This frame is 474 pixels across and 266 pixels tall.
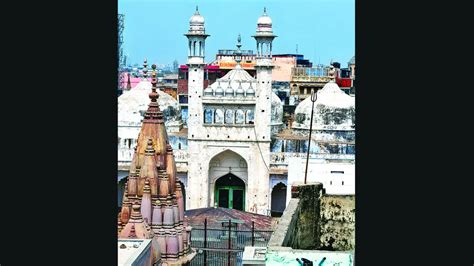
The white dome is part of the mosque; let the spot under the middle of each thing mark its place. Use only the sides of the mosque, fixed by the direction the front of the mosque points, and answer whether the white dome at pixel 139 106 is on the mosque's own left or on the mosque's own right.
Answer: on the mosque's own right

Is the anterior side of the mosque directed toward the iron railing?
yes

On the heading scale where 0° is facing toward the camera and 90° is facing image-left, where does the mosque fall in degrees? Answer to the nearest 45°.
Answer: approximately 0°

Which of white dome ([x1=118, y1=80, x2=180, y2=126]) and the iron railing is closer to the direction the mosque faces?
the iron railing
